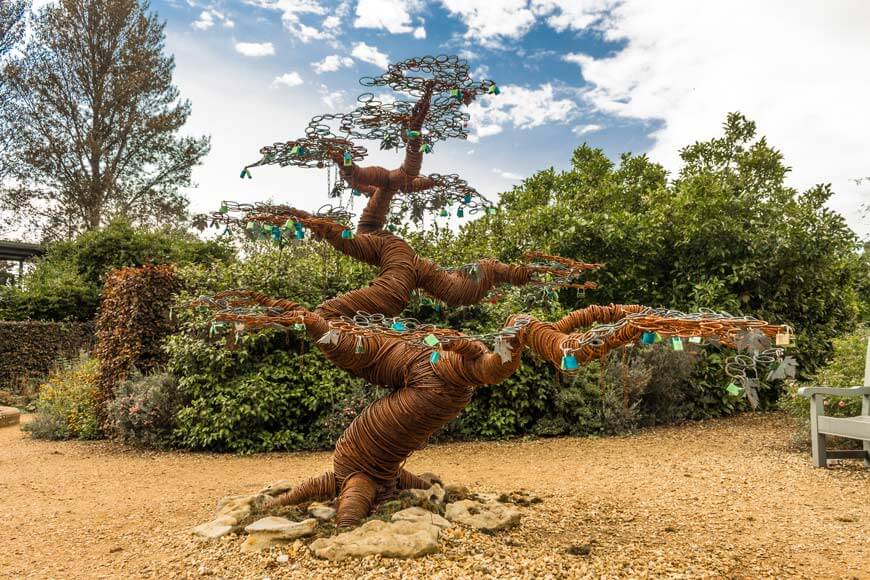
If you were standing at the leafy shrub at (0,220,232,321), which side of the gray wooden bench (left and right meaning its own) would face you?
front

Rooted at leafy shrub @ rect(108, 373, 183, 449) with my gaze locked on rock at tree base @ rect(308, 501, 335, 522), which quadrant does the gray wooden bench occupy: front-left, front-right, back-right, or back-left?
front-left

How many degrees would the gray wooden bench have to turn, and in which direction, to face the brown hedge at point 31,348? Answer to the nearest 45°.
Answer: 0° — it already faces it

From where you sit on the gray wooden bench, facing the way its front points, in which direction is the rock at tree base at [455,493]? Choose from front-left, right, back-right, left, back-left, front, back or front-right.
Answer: front-left

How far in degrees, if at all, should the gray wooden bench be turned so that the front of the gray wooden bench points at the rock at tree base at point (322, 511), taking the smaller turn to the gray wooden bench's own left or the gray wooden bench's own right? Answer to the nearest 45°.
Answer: approximately 45° to the gray wooden bench's own left

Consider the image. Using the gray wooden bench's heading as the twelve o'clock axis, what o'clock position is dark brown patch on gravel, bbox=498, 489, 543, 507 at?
The dark brown patch on gravel is roughly at 12 o'clock from the gray wooden bench.

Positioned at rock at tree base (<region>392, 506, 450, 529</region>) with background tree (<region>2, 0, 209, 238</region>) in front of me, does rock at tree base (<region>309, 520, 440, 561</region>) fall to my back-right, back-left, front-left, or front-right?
back-left

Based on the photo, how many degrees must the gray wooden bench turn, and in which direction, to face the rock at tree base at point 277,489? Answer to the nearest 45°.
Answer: approximately 45° to its left

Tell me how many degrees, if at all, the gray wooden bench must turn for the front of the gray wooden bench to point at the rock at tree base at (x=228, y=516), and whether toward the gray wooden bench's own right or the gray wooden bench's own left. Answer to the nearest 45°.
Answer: approximately 45° to the gray wooden bench's own left

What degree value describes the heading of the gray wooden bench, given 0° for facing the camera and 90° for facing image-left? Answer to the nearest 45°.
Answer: approximately 90°

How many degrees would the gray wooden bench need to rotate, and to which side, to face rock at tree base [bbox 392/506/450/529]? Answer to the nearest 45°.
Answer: approximately 45° to its left

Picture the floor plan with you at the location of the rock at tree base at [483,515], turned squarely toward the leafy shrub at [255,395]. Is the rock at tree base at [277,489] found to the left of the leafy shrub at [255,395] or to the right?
left
